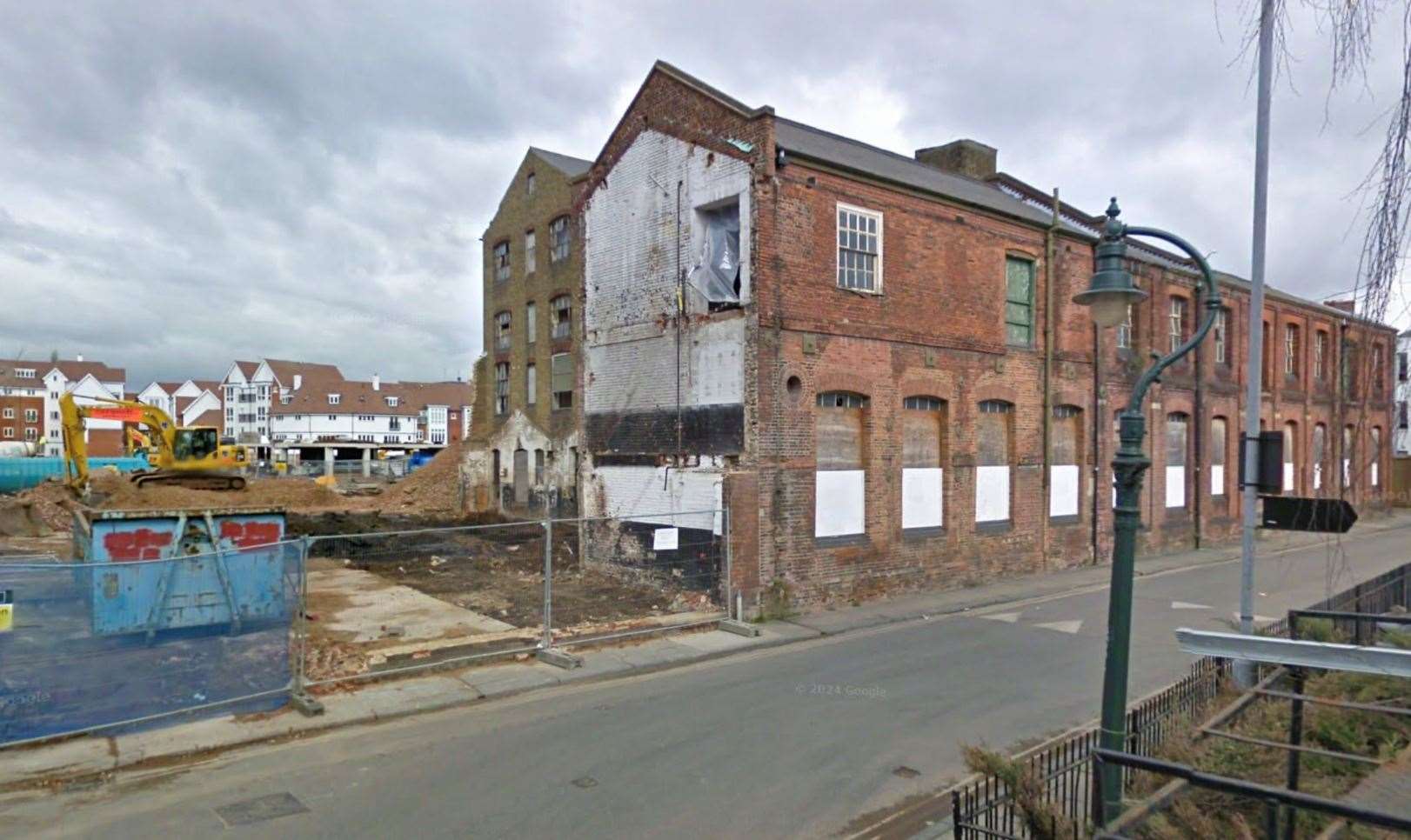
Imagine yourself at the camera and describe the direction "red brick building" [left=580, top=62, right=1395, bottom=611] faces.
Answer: facing the viewer and to the right of the viewer

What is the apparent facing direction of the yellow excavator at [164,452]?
to the viewer's left

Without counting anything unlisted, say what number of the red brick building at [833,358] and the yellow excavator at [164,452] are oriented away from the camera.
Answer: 0

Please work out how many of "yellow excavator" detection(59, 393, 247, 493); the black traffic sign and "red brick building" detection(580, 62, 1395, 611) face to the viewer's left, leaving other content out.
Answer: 1

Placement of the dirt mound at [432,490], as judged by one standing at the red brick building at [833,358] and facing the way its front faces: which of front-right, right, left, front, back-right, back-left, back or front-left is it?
back

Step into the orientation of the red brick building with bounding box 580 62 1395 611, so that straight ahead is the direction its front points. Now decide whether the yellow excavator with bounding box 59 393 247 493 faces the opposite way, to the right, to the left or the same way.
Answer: to the right

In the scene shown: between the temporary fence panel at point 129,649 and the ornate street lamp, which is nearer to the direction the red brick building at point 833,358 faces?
the ornate street lamp

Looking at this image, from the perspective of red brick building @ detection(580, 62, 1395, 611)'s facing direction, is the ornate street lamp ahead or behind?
ahead
